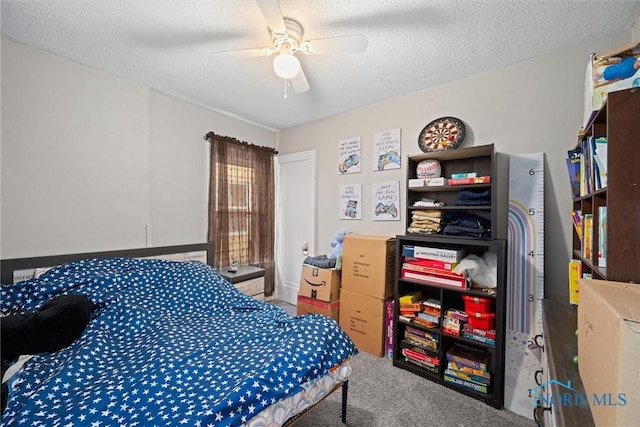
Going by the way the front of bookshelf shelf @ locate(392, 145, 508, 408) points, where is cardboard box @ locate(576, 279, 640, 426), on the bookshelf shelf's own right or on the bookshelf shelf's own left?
on the bookshelf shelf's own left

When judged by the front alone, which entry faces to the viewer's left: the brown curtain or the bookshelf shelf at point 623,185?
the bookshelf shelf

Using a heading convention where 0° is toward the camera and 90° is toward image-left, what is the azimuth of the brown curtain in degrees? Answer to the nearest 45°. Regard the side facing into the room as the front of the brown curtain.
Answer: approximately 315°

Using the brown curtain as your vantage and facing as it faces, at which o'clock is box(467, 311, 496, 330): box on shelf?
The box on shelf is roughly at 12 o'clock from the brown curtain.

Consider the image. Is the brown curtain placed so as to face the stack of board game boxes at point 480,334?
yes

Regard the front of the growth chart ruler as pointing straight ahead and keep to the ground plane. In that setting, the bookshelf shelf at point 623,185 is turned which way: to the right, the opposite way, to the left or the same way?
to the right

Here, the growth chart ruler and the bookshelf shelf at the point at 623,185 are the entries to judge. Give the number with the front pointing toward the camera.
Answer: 1

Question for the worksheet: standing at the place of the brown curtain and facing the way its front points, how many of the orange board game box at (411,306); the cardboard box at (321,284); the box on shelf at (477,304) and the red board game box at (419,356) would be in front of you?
4

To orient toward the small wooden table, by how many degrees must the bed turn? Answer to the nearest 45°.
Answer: approximately 90° to its left

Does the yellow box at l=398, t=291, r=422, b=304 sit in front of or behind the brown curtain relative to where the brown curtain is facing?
in front

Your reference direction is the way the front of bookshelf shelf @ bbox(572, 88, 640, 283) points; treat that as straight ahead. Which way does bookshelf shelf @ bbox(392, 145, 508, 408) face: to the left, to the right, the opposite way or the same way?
to the left

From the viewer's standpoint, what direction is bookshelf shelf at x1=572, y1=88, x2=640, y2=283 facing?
to the viewer's left

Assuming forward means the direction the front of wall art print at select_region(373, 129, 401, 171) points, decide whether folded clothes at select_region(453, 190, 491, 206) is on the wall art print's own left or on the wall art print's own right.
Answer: on the wall art print's own left
